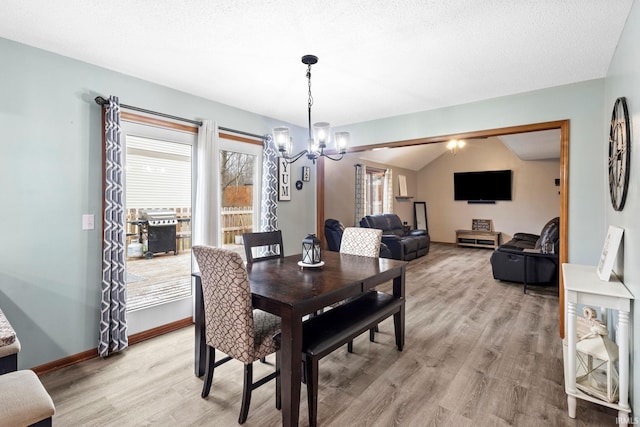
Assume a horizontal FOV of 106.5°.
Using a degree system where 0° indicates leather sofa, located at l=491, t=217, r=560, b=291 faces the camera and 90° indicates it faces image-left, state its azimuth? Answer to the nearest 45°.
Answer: approximately 90°

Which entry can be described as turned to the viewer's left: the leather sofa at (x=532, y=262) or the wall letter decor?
the leather sofa

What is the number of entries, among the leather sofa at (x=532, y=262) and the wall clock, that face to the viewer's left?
2

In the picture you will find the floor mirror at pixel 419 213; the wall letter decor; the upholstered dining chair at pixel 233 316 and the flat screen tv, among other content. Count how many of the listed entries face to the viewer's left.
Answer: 0

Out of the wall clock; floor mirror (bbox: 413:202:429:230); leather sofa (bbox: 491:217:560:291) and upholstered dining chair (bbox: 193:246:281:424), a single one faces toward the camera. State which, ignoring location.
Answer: the floor mirror

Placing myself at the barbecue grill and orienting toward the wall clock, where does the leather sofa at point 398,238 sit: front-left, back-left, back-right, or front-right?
front-left

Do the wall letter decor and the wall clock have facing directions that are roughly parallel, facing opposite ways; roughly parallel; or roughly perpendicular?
roughly parallel, facing opposite ways

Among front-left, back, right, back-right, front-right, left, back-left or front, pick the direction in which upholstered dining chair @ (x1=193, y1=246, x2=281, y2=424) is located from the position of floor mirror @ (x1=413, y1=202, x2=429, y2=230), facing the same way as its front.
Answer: front

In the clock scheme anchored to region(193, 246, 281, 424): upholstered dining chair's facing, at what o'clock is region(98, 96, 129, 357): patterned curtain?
The patterned curtain is roughly at 9 o'clock from the upholstered dining chair.

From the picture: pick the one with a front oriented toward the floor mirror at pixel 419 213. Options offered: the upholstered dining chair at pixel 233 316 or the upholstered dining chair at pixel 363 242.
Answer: the upholstered dining chair at pixel 233 316

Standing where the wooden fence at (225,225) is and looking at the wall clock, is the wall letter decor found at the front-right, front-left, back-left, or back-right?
front-right

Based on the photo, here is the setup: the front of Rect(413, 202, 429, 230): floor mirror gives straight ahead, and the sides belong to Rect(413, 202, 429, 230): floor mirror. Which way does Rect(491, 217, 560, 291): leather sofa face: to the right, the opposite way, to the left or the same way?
to the right

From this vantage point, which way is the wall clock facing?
to the viewer's left

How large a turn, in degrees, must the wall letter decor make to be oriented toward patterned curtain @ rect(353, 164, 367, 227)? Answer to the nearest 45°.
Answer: approximately 90° to its left

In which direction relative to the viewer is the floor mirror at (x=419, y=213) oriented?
toward the camera

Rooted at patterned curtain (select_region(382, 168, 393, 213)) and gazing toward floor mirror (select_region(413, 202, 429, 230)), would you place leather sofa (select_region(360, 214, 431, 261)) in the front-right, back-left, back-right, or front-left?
back-right

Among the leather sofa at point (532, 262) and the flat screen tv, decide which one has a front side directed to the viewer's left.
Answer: the leather sofa
